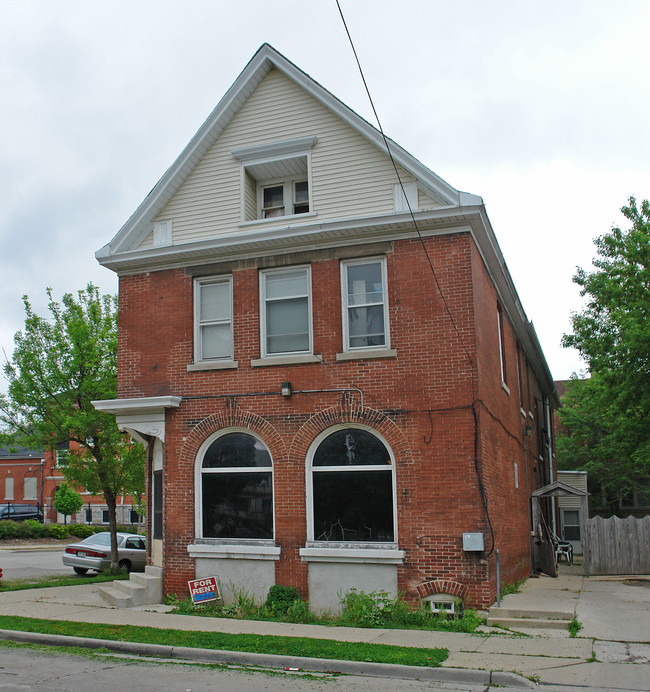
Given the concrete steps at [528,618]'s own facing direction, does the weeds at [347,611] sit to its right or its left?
on its right

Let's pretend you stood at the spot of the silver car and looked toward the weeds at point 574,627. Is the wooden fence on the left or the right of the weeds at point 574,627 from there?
left

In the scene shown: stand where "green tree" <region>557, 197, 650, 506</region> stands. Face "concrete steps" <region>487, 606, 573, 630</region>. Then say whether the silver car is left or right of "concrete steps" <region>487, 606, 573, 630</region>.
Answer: right

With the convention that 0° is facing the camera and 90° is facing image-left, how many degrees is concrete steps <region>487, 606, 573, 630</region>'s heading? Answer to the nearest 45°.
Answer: approximately 0°

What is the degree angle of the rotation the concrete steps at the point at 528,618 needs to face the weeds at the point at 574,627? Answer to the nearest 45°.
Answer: approximately 45° to its left

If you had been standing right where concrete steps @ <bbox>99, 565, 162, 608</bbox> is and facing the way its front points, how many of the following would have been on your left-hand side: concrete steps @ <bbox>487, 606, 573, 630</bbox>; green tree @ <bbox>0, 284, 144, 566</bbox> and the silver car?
1

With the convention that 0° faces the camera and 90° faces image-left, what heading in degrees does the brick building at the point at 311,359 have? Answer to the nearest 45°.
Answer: approximately 0°
